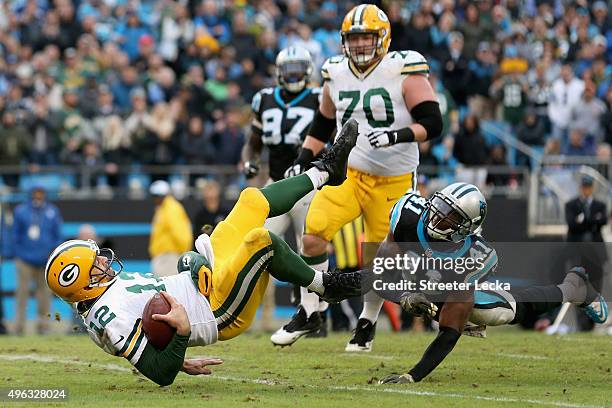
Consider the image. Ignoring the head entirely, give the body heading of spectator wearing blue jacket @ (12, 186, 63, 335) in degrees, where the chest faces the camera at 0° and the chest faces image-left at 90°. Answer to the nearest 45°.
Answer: approximately 0°

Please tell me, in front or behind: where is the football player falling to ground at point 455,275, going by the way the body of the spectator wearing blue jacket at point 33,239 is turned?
in front

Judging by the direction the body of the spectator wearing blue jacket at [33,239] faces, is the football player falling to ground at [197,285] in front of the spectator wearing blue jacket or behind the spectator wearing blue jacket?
in front

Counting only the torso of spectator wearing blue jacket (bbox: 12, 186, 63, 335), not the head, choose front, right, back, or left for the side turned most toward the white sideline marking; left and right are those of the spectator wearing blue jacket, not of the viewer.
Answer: front
